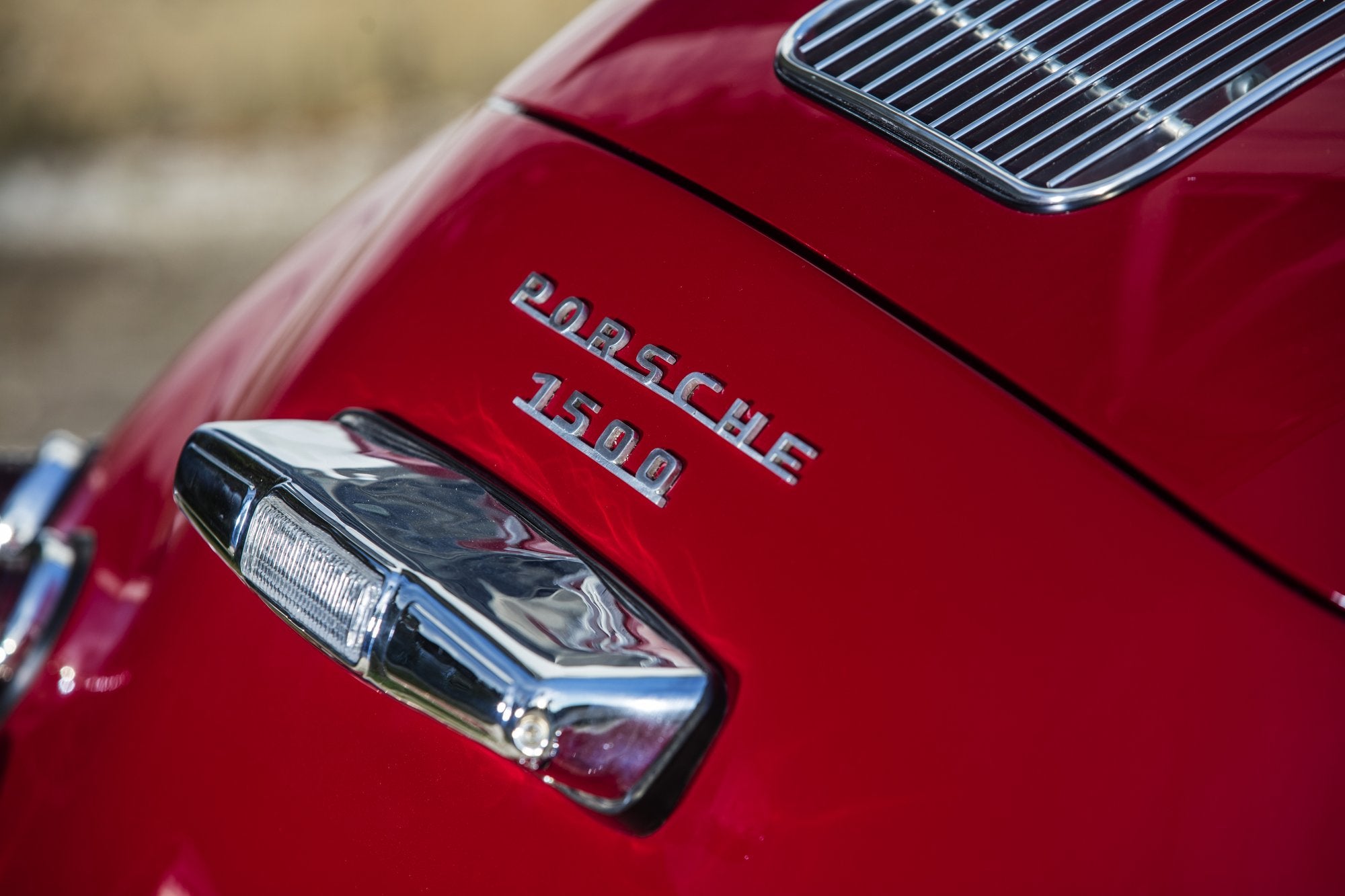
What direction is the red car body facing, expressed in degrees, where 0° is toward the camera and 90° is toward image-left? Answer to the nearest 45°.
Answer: approximately 225°
